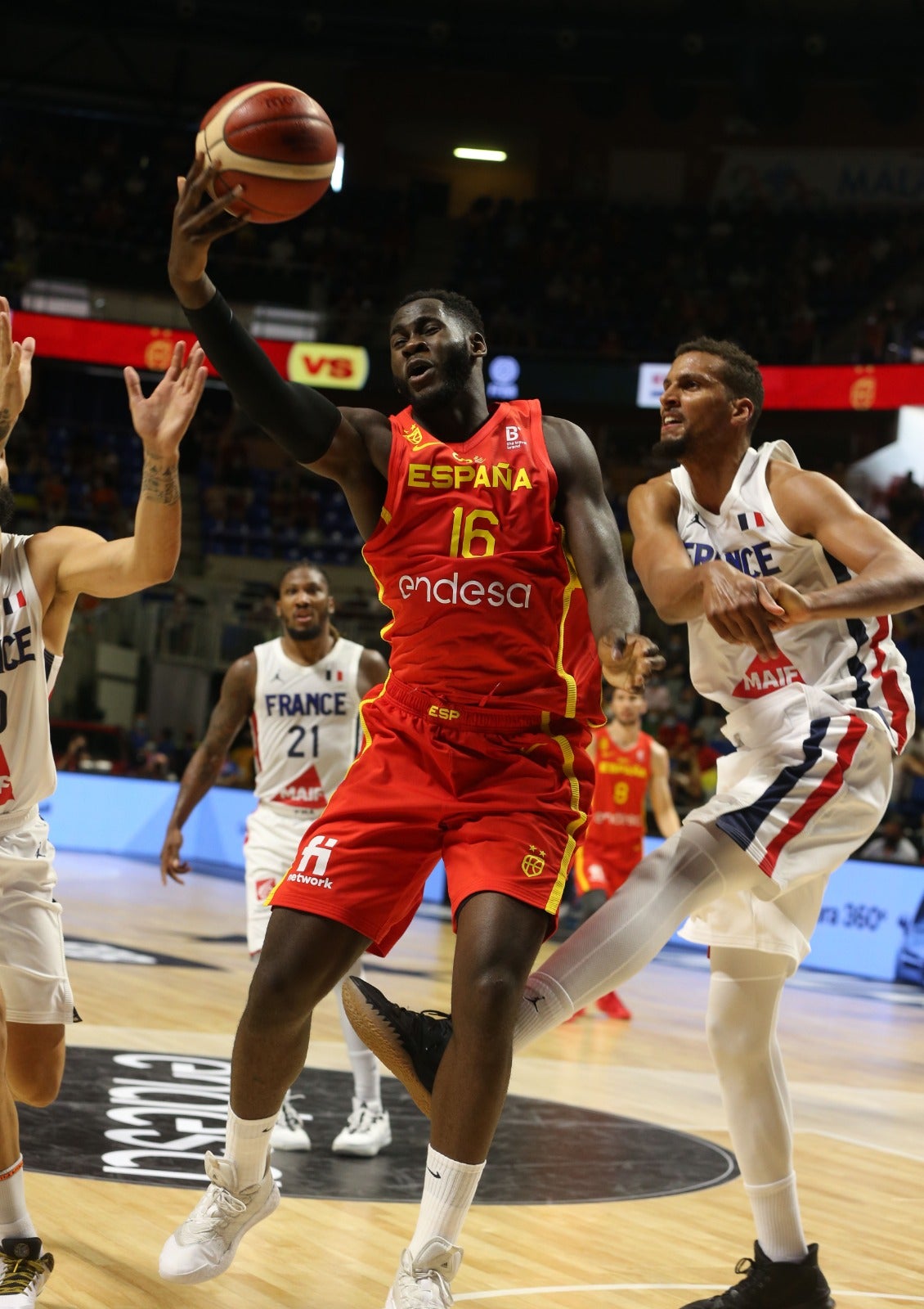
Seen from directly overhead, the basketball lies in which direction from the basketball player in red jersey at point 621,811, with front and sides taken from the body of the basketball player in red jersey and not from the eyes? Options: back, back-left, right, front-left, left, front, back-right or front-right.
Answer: front

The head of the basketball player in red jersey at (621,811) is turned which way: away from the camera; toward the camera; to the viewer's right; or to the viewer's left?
toward the camera

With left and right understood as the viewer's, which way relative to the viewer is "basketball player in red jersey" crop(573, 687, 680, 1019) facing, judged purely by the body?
facing the viewer

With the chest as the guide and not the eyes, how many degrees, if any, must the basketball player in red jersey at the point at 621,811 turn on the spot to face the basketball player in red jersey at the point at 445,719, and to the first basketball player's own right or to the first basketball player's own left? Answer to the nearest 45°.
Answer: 0° — they already face them
